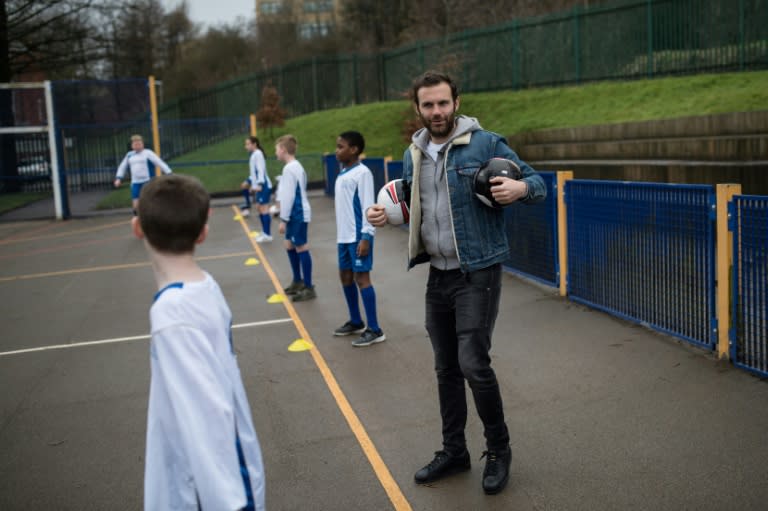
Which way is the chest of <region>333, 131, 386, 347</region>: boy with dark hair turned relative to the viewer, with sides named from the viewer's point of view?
facing the viewer and to the left of the viewer

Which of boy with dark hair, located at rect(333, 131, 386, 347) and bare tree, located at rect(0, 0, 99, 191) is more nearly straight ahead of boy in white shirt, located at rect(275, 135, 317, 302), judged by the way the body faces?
the bare tree

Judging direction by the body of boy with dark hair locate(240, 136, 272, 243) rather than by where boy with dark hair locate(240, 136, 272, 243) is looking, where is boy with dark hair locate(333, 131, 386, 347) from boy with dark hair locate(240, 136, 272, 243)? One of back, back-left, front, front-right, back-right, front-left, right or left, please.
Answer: left

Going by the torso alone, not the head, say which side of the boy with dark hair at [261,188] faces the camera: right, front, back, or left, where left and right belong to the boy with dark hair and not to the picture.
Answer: left

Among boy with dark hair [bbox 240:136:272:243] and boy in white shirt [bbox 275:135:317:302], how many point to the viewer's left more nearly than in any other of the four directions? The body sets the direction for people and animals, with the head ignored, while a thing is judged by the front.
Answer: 2

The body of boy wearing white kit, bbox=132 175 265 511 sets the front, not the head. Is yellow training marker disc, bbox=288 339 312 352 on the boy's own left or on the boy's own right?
on the boy's own right

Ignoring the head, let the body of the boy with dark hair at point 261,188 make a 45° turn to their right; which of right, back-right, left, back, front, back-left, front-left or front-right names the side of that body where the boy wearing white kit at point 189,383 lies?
back-left

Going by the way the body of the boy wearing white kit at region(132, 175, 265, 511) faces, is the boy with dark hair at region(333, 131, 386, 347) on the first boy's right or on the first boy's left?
on the first boy's right

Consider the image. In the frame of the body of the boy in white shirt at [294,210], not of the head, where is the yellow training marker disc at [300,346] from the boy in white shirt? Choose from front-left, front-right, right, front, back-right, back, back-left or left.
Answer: left

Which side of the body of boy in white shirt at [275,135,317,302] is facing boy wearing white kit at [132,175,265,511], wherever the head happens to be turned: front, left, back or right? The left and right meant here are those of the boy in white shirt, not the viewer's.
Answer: left

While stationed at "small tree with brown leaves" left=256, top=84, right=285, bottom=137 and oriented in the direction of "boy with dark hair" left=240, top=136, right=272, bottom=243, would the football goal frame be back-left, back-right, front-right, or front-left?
front-right

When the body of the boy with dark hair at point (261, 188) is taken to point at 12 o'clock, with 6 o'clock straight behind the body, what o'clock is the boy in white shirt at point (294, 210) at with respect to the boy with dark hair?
The boy in white shirt is roughly at 9 o'clock from the boy with dark hair.

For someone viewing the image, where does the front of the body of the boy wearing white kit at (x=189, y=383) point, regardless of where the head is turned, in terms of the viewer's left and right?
facing away from the viewer and to the left of the viewer

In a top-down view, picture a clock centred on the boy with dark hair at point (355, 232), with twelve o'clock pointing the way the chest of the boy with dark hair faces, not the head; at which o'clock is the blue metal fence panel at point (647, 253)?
The blue metal fence panel is roughly at 8 o'clock from the boy with dark hair.

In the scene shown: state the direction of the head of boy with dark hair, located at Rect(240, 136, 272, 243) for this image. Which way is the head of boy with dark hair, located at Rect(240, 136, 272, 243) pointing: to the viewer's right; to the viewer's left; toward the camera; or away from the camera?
to the viewer's left

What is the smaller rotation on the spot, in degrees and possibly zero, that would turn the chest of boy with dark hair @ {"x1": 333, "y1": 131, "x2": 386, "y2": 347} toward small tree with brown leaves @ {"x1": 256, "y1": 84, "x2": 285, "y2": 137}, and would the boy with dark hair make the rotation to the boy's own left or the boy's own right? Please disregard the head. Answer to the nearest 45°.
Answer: approximately 135° to the boy's own right

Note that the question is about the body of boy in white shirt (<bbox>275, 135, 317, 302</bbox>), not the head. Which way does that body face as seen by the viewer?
to the viewer's left
